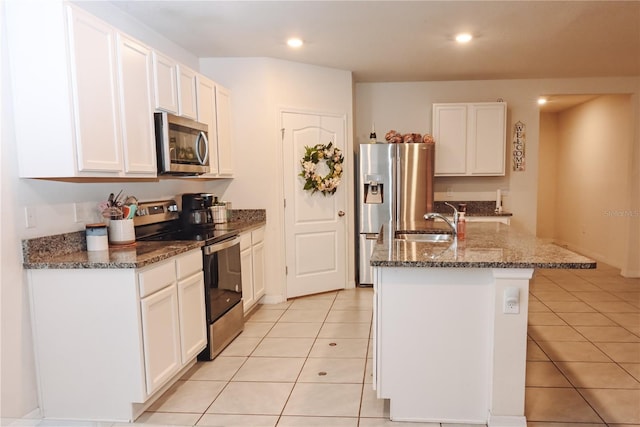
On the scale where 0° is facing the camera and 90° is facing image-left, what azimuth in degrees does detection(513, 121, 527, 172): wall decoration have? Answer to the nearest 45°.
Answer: approximately 0°

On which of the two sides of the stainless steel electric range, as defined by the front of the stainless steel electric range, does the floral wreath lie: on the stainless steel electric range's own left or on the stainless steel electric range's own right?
on the stainless steel electric range's own left

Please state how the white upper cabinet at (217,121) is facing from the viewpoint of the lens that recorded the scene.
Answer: facing the viewer and to the right of the viewer

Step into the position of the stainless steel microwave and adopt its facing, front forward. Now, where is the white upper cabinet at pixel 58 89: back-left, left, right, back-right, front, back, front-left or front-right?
right

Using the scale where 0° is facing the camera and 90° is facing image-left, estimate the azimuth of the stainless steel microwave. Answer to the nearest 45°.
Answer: approximately 315°

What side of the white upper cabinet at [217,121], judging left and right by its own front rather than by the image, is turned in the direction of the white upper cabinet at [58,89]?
right

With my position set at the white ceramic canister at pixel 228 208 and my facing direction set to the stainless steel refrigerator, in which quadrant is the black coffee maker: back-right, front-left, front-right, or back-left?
back-right

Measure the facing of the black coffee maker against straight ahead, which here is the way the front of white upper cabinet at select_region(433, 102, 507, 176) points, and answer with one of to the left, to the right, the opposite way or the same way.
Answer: to the left

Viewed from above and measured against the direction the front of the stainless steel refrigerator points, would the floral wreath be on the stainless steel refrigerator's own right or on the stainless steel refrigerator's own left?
on the stainless steel refrigerator's own right

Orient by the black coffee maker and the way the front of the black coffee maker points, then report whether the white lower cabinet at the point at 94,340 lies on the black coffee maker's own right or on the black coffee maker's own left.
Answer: on the black coffee maker's own right

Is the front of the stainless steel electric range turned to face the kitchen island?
yes

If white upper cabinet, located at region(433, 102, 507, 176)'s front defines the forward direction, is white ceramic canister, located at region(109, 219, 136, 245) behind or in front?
in front

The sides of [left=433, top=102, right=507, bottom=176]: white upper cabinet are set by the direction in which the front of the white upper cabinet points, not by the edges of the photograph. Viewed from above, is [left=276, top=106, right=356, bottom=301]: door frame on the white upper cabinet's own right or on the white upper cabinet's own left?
on the white upper cabinet's own right

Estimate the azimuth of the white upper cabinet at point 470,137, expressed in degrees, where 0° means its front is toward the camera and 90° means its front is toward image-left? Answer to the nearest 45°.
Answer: approximately 0°
